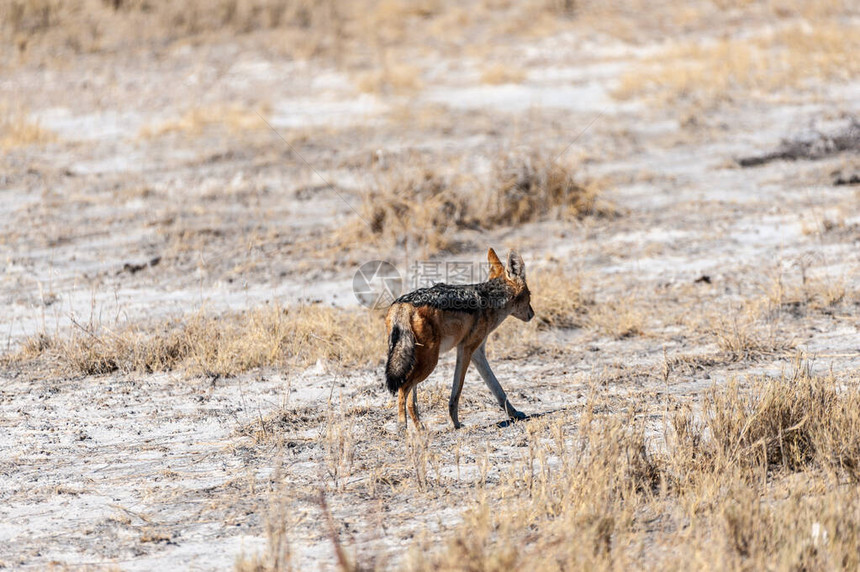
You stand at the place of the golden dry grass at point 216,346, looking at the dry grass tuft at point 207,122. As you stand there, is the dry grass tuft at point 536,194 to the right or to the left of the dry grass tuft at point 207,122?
right

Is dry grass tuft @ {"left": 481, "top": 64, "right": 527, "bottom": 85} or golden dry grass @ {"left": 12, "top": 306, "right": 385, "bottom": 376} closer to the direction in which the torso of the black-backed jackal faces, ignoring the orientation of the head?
the dry grass tuft

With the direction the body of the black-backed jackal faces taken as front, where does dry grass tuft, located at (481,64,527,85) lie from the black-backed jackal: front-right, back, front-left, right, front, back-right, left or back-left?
front-left

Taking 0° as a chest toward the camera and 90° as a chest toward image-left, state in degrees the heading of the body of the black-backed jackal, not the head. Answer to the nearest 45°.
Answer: approximately 225°

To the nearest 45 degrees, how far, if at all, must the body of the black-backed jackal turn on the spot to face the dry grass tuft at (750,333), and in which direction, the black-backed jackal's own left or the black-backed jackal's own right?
0° — it already faces it

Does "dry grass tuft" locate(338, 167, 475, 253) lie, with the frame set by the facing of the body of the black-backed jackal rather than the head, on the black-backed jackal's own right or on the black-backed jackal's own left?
on the black-backed jackal's own left

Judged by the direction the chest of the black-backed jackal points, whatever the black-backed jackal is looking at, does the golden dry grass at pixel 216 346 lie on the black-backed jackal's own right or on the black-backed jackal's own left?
on the black-backed jackal's own left

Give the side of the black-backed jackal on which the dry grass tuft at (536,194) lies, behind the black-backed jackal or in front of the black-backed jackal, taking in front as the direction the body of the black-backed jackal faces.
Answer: in front

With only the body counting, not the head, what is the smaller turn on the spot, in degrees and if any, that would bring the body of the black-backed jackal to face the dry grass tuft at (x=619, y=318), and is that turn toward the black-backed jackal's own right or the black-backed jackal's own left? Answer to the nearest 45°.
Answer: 0° — it already faces it
